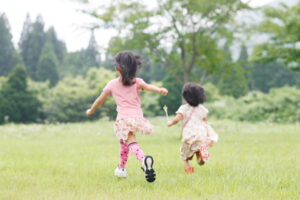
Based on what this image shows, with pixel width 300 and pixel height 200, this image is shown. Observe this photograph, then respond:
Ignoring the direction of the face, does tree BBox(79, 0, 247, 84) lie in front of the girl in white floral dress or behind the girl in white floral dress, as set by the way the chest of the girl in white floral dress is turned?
in front

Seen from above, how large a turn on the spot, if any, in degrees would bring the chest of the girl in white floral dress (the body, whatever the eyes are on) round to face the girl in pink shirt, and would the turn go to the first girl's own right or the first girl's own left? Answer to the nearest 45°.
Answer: approximately 135° to the first girl's own left

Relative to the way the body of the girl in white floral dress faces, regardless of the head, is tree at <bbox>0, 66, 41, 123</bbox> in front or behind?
in front

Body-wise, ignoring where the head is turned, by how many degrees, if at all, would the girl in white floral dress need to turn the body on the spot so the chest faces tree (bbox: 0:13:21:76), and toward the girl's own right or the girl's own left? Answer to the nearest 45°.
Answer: approximately 45° to the girl's own left

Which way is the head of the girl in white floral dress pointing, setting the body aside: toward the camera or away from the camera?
away from the camera

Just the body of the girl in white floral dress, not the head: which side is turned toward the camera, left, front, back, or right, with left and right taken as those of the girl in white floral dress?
back

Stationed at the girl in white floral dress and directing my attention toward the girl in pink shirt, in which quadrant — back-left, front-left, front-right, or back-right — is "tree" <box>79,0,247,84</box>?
back-right

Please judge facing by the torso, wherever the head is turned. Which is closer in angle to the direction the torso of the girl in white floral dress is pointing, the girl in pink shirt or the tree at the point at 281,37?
the tree
